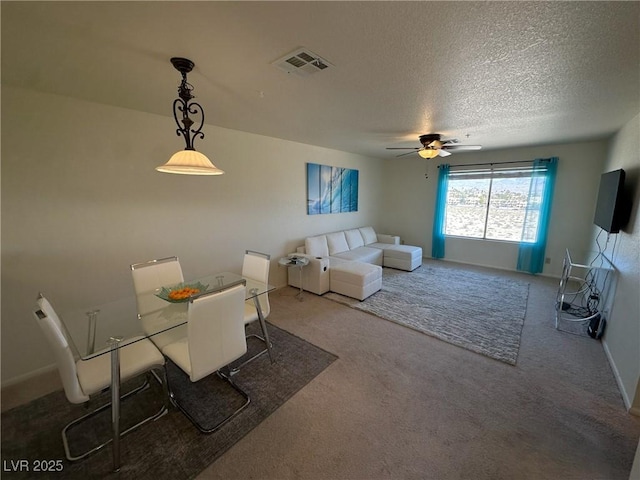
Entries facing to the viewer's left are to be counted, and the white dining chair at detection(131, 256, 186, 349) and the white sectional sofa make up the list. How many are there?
0

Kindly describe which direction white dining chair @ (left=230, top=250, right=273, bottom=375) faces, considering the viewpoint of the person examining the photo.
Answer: facing the viewer and to the left of the viewer

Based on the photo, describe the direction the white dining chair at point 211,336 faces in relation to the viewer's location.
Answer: facing away from the viewer and to the left of the viewer

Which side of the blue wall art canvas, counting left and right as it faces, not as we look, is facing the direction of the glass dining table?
right

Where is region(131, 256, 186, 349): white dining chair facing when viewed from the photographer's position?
facing the viewer and to the right of the viewer

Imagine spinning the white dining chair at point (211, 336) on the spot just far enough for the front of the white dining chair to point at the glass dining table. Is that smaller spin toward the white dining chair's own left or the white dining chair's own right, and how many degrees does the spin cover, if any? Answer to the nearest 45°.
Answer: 0° — it already faces it

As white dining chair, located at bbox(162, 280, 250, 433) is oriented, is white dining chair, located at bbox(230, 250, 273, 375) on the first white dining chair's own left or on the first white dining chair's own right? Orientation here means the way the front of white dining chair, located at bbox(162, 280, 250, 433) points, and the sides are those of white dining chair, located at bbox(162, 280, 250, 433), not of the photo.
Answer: on the first white dining chair's own right

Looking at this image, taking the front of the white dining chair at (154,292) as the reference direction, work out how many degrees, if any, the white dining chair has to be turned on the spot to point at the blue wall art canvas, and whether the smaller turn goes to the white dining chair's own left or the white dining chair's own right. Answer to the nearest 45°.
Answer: approximately 90° to the white dining chair's own left

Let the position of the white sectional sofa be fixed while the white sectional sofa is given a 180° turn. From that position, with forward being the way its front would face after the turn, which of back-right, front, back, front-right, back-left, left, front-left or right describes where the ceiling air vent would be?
back-left

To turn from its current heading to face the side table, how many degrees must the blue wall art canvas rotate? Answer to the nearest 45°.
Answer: approximately 45° to its right

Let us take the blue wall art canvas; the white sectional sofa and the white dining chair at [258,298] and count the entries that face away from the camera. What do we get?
0

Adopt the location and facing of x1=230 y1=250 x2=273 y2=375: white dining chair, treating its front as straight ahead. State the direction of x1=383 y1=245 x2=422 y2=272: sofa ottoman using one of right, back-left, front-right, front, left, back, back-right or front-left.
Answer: back

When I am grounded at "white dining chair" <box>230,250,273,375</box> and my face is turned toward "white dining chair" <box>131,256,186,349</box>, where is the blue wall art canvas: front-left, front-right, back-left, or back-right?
back-right

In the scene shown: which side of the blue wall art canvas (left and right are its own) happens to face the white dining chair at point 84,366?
right

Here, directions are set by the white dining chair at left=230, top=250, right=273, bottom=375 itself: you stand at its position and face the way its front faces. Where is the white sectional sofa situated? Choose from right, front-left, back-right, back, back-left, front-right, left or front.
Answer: back

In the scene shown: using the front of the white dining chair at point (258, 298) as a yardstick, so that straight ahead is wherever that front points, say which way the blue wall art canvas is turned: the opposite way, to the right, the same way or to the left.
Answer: to the left

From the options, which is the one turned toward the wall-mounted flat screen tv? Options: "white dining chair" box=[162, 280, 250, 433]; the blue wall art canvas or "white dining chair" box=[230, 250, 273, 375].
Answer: the blue wall art canvas
